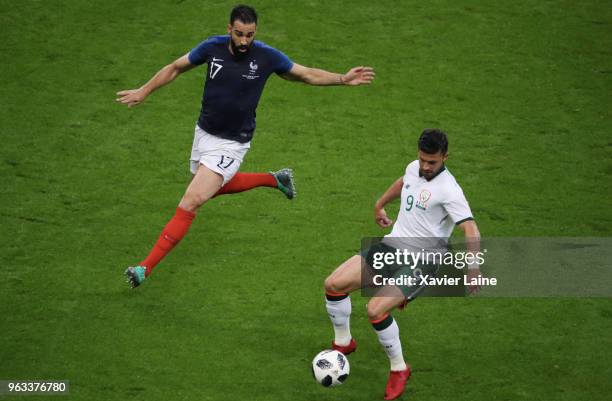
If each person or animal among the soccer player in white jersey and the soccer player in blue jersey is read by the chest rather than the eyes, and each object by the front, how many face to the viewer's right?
0

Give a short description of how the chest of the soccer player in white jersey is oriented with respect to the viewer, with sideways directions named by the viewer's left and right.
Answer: facing the viewer and to the left of the viewer

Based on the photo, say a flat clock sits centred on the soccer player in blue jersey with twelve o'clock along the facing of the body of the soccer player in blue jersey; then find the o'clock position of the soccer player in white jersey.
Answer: The soccer player in white jersey is roughly at 10 o'clock from the soccer player in blue jersey.
